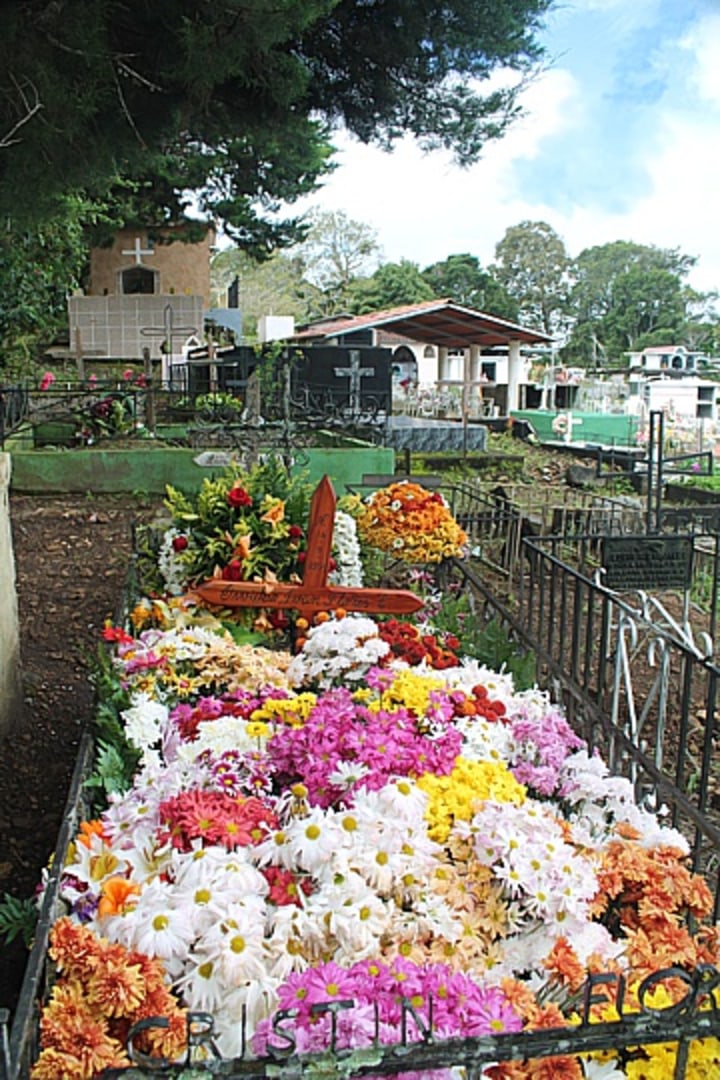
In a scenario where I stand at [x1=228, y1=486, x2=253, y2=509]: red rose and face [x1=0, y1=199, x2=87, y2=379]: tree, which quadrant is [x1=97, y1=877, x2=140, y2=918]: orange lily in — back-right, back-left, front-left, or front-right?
back-left

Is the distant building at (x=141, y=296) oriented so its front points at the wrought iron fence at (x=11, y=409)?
yes

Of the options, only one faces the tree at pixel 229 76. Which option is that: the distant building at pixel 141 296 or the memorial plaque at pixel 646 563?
the distant building

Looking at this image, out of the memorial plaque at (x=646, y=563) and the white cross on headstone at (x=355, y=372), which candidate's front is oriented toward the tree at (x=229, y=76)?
the white cross on headstone

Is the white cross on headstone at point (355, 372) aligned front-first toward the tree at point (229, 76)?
yes

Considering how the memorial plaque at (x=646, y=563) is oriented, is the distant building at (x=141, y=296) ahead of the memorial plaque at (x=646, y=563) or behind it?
behind

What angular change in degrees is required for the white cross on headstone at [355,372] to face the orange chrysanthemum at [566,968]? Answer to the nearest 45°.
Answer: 0° — it already faces it
